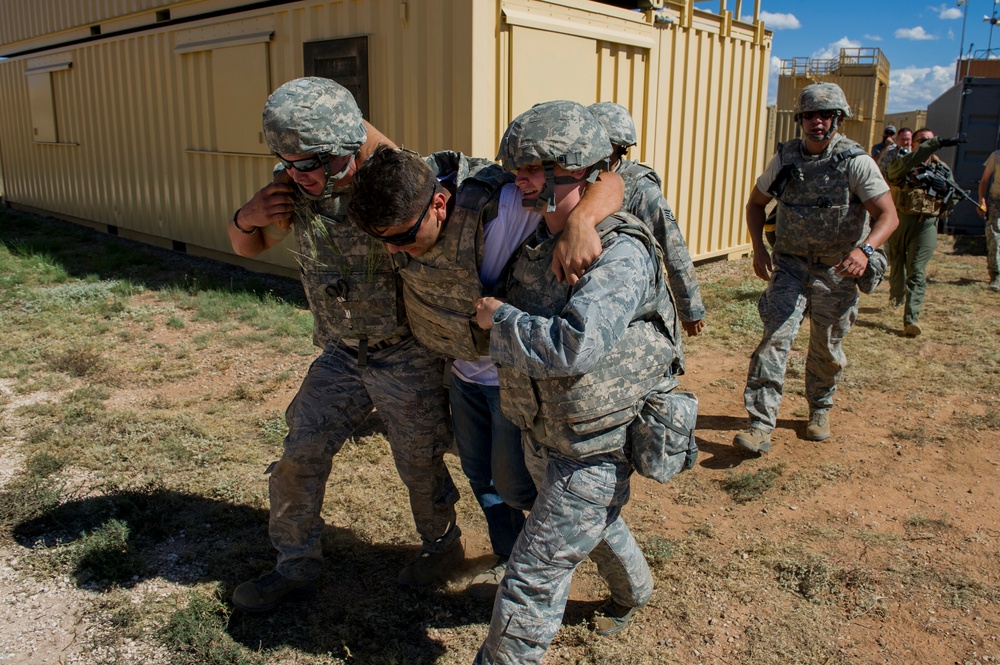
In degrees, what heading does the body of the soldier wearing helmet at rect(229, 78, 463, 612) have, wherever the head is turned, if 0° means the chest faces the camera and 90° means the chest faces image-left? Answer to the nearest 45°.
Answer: approximately 45°

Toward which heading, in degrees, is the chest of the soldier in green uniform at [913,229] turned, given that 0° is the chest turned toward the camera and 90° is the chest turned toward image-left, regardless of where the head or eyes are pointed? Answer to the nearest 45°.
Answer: approximately 315°

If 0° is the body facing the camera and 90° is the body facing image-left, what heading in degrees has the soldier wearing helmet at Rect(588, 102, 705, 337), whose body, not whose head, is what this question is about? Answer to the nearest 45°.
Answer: approximately 45°

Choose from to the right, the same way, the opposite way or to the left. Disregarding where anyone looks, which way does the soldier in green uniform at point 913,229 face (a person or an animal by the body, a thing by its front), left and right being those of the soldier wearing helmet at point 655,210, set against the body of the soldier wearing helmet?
to the left

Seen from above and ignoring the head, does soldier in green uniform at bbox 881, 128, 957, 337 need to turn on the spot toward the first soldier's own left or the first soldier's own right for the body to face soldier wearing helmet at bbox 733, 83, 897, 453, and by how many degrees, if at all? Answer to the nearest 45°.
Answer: approximately 45° to the first soldier's own right

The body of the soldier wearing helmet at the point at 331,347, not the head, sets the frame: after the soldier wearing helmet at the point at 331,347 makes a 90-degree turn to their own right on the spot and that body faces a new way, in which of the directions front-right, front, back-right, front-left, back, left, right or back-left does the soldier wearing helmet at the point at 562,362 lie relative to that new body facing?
back

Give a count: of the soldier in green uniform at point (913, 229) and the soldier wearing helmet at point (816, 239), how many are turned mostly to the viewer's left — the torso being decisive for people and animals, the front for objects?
0

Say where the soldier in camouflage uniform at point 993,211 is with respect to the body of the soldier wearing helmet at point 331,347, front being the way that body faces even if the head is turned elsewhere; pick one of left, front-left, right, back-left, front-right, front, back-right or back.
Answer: back

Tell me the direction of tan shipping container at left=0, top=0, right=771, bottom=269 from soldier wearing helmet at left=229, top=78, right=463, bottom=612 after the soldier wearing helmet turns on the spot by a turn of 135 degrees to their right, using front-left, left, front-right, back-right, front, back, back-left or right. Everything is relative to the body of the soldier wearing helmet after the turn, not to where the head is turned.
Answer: front

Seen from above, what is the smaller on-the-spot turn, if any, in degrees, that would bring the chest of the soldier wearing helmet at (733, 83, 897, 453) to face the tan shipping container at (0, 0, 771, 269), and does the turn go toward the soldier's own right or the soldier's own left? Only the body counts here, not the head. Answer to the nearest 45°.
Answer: approximately 135° to the soldier's own right

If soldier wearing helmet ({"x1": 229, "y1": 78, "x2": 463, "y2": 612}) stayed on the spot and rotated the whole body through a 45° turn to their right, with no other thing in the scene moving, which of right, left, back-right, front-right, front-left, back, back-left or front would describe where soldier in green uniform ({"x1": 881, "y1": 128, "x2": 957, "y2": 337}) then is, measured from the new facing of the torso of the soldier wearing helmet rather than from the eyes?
back-right

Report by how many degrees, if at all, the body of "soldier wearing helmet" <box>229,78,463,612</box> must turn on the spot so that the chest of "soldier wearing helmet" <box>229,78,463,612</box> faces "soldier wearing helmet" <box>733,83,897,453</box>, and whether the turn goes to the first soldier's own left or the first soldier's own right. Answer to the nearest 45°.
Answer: approximately 180°

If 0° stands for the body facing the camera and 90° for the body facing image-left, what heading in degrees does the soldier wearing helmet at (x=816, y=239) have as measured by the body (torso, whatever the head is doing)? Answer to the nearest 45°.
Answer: approximately 0°

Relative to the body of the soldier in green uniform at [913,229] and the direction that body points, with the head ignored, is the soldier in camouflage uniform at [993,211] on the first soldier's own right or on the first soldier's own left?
on the first soldier's own left

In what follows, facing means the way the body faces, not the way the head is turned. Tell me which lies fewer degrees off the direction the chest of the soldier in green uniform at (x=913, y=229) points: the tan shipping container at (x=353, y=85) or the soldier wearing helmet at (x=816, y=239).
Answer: the soldier wearing helmet
